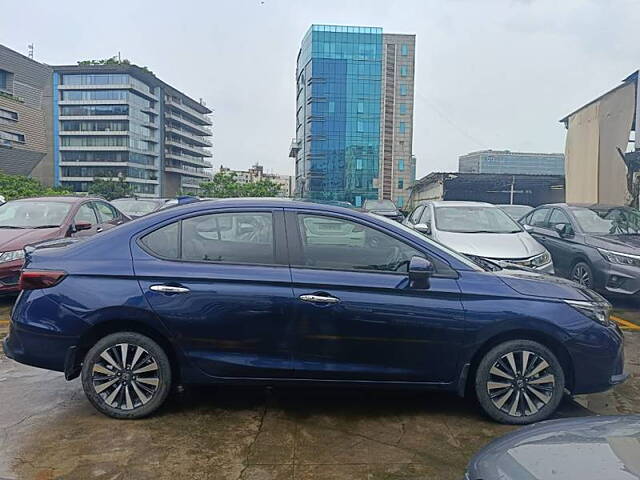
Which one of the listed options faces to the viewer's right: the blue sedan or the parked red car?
the blue sedan

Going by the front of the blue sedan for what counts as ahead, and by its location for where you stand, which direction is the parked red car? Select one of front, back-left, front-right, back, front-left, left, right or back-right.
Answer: back-left

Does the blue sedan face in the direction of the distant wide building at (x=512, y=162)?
no

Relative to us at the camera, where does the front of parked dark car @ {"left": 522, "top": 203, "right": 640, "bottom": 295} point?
facing the viewer and to the right of the viewer

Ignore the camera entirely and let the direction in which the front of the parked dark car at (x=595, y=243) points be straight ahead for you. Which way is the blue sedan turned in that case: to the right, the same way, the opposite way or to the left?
to the left

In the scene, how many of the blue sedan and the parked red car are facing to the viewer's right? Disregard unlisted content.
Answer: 1

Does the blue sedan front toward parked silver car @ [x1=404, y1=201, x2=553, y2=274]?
no

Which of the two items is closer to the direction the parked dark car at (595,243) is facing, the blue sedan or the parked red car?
the blue sedan

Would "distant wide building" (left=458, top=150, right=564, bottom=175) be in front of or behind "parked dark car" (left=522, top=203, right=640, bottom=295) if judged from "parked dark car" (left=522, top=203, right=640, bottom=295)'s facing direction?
behind

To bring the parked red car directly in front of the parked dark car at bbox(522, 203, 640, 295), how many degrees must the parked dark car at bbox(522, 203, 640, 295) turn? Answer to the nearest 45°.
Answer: approximately 90° to its right

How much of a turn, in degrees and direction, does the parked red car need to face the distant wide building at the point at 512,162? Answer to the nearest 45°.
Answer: approximately 180°

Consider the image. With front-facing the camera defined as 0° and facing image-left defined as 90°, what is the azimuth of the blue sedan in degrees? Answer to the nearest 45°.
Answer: approximately 270°

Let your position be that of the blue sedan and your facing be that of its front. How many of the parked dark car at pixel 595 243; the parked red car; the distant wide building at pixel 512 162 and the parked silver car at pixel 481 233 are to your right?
0

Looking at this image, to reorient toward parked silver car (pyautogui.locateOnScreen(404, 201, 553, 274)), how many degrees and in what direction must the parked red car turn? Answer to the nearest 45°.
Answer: approximately 90° to its left

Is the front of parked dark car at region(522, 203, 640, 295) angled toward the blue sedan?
no

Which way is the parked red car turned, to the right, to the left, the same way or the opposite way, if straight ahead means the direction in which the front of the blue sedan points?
to the right
